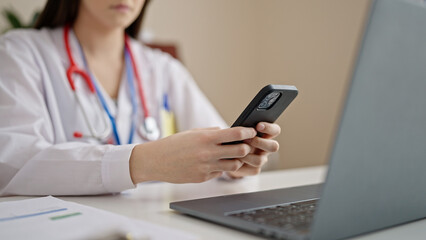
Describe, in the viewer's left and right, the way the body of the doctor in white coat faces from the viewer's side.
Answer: facing the viewer and to the right of the viewer

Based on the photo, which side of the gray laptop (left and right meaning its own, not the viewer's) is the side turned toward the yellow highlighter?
front

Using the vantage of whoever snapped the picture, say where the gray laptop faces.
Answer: facing away from the viewer and to the left of the viewer

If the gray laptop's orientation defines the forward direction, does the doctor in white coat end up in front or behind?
in front

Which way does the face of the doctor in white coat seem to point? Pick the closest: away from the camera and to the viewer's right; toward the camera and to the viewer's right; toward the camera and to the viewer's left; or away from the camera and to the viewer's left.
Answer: toward the camera and to the viewer's right

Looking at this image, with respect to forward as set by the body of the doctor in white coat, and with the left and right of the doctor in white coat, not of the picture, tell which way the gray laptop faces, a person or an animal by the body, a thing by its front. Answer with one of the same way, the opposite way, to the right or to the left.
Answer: the opposite way

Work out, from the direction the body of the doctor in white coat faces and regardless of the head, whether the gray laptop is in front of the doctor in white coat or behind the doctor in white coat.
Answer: in front

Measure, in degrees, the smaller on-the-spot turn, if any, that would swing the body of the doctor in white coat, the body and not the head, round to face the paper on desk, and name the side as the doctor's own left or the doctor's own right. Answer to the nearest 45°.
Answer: approximately 45° to the doctor's own right
